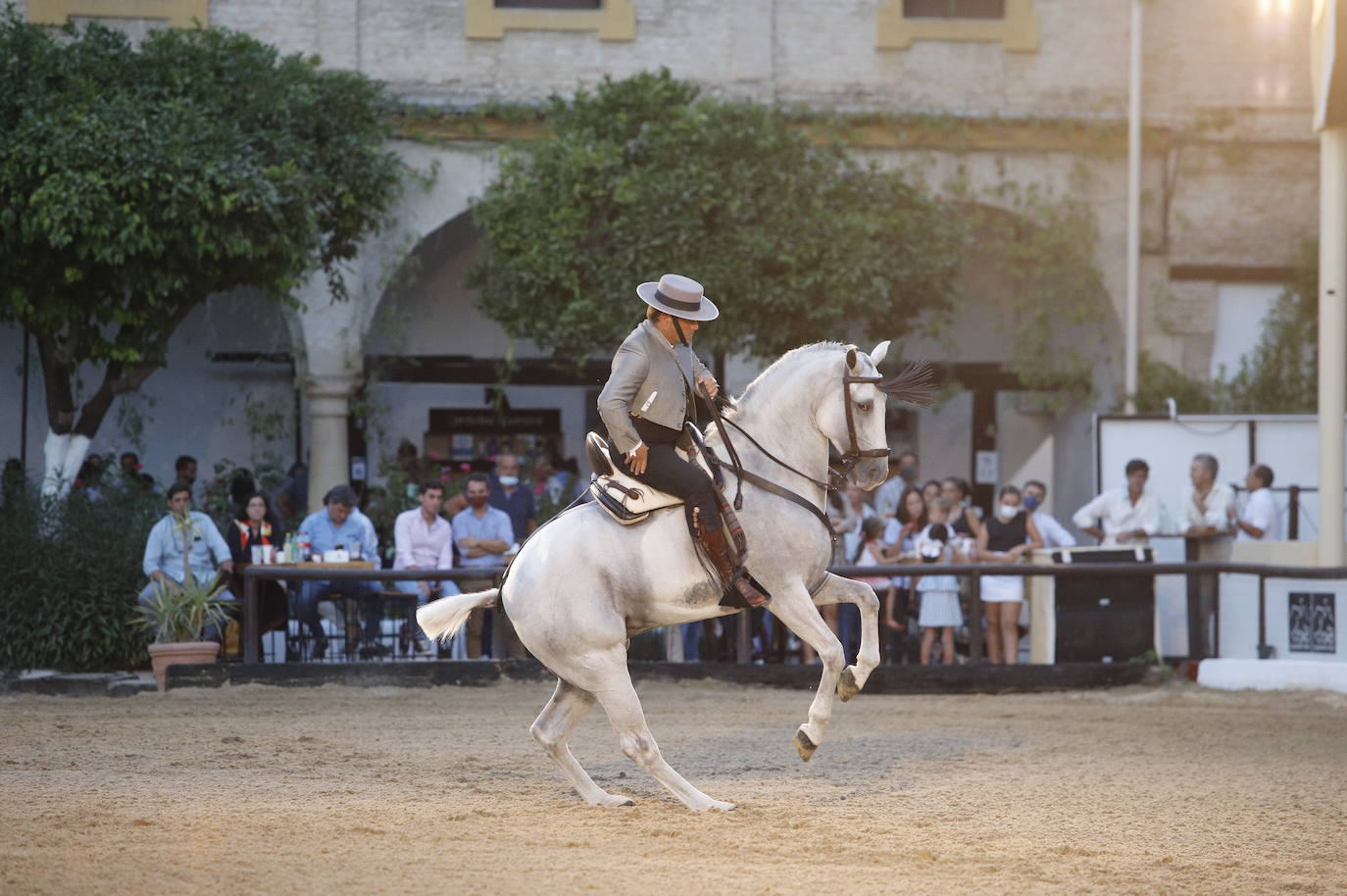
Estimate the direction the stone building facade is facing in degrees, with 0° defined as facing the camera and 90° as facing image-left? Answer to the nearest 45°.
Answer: approximately 0°

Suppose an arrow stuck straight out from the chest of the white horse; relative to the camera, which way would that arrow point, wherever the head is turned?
to the viewer's right

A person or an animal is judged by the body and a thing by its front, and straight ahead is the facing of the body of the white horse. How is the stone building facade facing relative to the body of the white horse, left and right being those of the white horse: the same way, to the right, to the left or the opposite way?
to the right

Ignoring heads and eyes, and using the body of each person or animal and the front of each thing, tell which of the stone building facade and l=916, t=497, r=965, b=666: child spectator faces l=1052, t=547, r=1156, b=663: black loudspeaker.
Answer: the stone building facade

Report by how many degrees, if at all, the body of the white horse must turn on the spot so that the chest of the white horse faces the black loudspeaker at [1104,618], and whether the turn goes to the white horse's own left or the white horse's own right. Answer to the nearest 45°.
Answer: approximately 45° to the white horse's own left

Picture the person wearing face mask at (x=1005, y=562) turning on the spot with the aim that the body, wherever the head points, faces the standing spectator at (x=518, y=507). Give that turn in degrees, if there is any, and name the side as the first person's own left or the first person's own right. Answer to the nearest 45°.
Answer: approximately 90° to the first person's own right

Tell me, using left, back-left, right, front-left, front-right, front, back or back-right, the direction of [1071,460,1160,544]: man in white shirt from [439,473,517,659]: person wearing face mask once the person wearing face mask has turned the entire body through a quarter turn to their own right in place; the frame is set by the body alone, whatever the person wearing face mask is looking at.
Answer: back

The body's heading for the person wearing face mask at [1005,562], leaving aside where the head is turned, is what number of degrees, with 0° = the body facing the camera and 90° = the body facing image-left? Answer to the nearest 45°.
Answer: approximately 0°

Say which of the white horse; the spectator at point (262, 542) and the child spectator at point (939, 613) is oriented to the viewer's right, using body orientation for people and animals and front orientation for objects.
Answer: the white horse

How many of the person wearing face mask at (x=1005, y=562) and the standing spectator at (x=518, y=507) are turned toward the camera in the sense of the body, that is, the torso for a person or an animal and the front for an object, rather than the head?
2

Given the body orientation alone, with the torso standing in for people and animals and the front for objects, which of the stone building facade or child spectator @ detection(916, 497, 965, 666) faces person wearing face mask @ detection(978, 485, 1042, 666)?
the stone building facade
